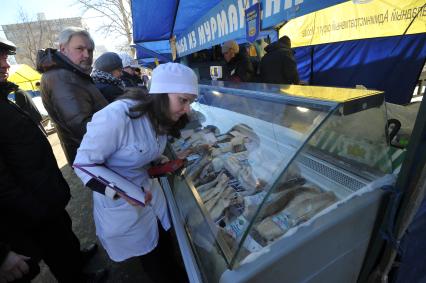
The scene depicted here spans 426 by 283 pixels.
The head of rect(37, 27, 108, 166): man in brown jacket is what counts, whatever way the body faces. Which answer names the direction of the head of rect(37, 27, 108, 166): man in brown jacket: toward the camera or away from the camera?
toward the camera

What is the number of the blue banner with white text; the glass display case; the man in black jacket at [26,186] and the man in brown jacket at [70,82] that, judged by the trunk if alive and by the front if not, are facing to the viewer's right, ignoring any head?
2

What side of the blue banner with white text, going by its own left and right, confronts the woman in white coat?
front

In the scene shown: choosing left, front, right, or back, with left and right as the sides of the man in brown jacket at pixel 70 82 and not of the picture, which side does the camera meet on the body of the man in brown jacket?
right

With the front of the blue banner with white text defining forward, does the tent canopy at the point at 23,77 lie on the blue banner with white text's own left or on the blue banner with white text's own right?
on the blue banner with white text's own right

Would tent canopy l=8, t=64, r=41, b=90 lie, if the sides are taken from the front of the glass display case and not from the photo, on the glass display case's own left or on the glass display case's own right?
on the glass display case's own right

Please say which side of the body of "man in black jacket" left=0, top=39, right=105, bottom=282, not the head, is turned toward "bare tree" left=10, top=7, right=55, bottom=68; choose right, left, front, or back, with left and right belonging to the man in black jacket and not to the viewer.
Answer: left

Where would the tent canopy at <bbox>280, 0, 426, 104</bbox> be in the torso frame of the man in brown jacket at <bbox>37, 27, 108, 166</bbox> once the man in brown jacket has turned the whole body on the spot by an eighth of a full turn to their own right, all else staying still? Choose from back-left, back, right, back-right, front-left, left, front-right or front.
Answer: front-left

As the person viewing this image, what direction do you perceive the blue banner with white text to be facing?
facing the viewer and to the left of the viewer

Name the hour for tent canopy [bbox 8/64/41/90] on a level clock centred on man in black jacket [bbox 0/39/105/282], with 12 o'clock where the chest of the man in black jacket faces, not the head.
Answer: The tent canopy is roughly at 9 o'clock from the man in black jacket.

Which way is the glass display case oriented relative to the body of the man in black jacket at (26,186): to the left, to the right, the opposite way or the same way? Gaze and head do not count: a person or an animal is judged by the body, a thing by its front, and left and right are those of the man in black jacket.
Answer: the opposite way

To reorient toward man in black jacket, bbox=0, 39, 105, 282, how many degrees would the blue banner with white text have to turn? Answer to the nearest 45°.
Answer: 0° — it already faces them

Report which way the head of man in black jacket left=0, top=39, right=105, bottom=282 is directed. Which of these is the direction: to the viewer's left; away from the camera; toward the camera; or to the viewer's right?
to the viewer's right

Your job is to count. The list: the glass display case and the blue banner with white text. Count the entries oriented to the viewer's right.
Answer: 0

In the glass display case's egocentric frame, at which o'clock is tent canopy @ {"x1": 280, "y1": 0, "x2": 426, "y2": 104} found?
The tent canopy is roughly at 5 o'clock from the glass display case.
